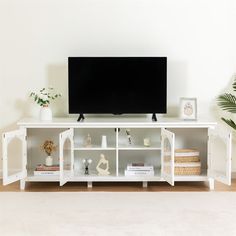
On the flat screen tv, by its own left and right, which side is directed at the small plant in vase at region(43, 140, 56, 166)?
right

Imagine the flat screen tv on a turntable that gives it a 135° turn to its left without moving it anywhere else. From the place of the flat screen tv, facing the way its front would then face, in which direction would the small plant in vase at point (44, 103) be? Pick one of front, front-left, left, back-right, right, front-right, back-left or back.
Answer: back-left

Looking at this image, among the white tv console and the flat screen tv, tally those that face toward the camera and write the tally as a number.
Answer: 2

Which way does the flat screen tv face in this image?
toward the camera
